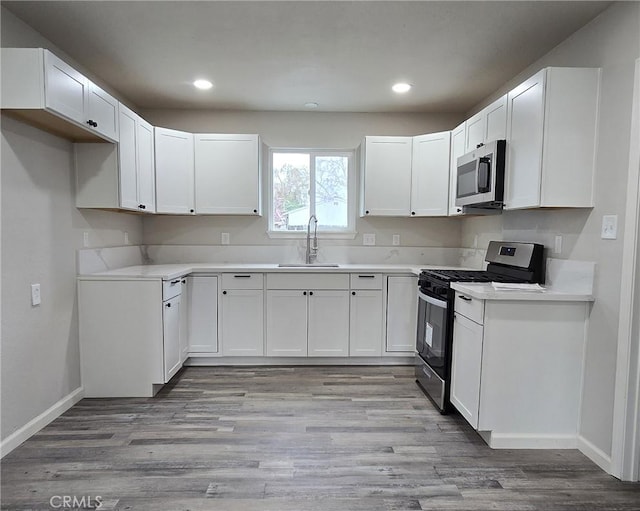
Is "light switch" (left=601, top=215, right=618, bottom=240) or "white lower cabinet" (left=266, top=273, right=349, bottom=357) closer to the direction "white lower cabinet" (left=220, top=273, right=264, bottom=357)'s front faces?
the light switch

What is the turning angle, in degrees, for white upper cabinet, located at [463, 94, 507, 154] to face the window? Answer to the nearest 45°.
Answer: approximately 45° to its right

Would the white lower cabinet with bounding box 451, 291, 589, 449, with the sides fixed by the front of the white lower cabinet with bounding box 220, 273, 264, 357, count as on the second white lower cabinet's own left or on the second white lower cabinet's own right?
on the second white lower cabinet's own left

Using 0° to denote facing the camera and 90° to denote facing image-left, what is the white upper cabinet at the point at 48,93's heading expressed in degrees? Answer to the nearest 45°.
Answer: approximately 315°

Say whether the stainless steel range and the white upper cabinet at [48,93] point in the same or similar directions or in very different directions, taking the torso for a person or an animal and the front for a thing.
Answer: very different directions

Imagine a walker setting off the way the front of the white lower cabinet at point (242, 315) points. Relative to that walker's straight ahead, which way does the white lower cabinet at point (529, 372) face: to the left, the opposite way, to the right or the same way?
to the right

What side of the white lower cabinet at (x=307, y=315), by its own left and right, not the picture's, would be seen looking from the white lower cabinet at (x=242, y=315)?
right

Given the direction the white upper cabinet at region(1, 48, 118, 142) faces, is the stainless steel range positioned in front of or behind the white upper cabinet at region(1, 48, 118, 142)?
in front

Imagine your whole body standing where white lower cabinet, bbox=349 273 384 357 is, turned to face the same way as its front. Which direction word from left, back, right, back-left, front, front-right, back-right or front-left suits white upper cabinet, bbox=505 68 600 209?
front-left

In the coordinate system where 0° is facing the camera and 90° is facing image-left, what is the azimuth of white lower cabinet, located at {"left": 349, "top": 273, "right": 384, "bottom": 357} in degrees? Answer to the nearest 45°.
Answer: approximately 0°

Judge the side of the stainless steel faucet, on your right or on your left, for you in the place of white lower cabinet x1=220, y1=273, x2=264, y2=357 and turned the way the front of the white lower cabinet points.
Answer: on your left

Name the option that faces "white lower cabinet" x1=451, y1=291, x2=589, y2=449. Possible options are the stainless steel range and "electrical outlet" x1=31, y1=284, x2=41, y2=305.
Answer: the electrical outlet
